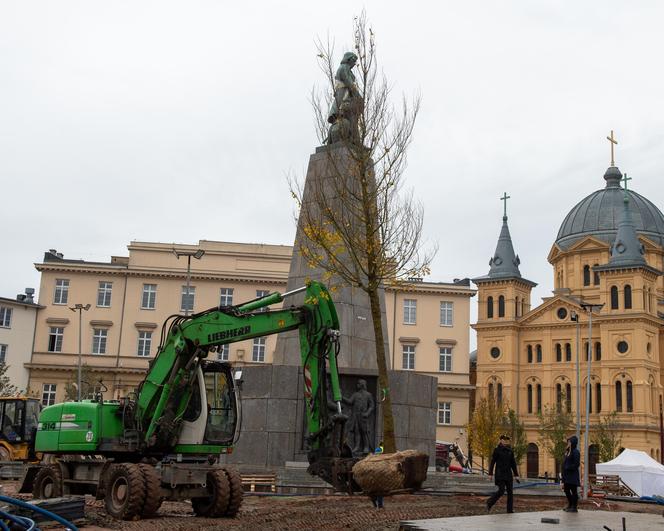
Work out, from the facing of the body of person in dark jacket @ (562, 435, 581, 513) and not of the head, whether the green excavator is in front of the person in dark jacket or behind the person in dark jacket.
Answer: in front

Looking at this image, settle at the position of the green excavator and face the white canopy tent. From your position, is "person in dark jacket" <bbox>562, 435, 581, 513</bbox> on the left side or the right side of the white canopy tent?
right
